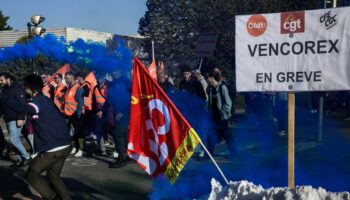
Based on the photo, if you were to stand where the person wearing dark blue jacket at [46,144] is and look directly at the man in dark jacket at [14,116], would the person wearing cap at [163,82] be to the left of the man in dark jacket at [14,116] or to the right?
right

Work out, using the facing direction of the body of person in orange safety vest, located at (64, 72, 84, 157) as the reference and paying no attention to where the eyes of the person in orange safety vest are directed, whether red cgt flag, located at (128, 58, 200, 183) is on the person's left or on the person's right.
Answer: on the person's left

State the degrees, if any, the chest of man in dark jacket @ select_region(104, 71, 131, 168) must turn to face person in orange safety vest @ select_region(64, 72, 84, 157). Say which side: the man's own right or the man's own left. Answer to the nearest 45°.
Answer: approximately 45° to the man's own right

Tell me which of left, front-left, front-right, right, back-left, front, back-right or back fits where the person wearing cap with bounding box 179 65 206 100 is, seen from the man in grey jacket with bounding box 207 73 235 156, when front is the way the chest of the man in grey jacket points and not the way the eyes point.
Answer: right

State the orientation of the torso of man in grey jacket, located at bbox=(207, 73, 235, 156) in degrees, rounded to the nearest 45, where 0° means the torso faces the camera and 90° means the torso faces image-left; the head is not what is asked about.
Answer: approximately 45°

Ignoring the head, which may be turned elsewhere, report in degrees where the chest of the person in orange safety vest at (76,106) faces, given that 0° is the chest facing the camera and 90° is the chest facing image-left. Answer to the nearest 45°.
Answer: approximately 45°

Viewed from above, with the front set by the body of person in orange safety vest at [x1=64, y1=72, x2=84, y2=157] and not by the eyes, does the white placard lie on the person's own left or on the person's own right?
on the person's own left

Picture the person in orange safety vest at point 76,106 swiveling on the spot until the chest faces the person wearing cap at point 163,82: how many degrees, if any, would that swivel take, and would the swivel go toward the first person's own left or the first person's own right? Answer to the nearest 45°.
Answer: approximately 90° to the first person's own left

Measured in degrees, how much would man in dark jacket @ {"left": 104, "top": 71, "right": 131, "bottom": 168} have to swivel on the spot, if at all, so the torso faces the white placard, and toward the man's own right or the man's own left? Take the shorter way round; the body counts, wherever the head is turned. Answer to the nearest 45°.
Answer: approximately 135° to the man's own left

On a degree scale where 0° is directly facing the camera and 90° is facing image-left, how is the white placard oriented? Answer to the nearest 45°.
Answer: approximately 0°

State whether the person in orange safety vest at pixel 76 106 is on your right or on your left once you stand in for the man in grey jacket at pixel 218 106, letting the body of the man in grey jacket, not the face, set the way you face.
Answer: on your right
